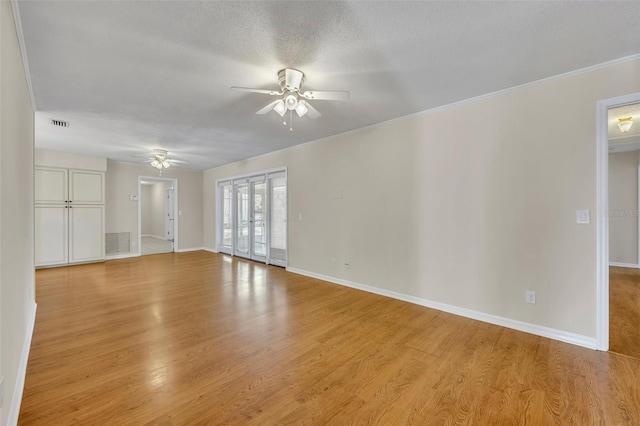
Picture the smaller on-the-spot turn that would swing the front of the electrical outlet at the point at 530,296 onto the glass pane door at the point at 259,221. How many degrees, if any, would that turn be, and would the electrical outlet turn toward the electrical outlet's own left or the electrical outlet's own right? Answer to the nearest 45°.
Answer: approximately 90° to the electrical outlet's own right

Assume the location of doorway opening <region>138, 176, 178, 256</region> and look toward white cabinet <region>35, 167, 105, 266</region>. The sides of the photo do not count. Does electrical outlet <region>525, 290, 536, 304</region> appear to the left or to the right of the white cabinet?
left

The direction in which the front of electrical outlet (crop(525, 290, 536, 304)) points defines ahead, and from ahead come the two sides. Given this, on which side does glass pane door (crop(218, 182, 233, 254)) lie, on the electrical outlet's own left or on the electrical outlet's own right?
on the electrical outlet's own right

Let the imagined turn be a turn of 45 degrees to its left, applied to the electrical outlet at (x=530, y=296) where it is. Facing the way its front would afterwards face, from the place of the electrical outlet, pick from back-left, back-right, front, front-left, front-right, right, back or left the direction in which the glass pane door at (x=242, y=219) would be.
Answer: back-right

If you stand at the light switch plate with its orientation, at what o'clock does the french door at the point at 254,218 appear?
The french door is roughly at 3 o'clock from the light switch plate.

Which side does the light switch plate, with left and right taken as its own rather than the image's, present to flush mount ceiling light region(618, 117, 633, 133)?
back

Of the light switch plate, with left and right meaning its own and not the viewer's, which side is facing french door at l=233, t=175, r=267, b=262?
right

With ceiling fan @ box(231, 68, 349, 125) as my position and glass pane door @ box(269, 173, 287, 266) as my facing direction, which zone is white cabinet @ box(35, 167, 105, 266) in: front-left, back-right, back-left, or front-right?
front-left
